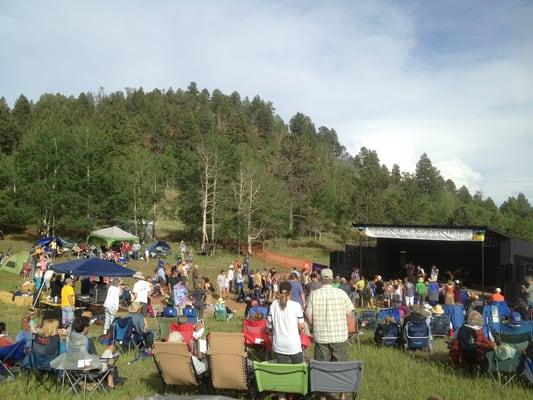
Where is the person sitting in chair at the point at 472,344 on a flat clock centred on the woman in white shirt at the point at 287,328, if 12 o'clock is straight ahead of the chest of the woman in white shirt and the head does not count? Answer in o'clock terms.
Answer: The person sitting in chair is roughly at 2 o'clock from the woman in white shirt.

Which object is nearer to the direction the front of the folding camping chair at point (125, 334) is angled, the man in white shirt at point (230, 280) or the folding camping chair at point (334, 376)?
the man in white shirt

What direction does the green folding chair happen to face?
away from the camera

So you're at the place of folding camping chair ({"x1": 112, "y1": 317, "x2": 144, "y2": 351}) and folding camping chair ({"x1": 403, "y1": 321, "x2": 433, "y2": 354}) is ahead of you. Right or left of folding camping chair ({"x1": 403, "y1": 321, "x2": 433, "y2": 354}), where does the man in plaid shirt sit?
right

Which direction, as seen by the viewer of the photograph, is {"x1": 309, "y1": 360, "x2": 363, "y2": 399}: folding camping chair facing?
facing away from the viewer

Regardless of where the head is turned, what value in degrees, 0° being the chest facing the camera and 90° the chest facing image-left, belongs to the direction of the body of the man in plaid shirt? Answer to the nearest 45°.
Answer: approximately 180°

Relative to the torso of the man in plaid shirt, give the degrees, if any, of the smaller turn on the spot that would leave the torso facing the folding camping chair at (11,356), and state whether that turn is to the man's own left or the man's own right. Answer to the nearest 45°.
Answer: approximately 90° to the man's own left

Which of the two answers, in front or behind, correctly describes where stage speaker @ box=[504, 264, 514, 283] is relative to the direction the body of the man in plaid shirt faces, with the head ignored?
in front

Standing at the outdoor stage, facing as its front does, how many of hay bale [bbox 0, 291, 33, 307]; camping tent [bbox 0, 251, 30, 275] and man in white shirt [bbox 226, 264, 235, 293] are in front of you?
3

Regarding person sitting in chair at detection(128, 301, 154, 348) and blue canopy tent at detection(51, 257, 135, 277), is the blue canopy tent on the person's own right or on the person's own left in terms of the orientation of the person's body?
on the person's own left

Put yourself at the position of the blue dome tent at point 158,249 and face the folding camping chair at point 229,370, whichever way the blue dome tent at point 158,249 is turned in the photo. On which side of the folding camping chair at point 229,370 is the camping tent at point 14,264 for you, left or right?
right

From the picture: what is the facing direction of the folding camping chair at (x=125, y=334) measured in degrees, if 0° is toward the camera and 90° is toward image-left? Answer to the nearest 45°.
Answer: approximately 225°

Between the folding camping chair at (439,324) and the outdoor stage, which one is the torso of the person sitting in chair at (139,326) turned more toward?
the outdoor stage

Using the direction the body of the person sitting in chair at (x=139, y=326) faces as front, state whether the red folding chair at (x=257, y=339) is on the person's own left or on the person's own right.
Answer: on the person's own right

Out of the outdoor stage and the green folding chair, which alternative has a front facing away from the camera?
the green folding chair

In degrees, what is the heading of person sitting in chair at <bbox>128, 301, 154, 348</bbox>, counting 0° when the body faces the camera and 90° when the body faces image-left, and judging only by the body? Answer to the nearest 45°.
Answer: approximately 225°
